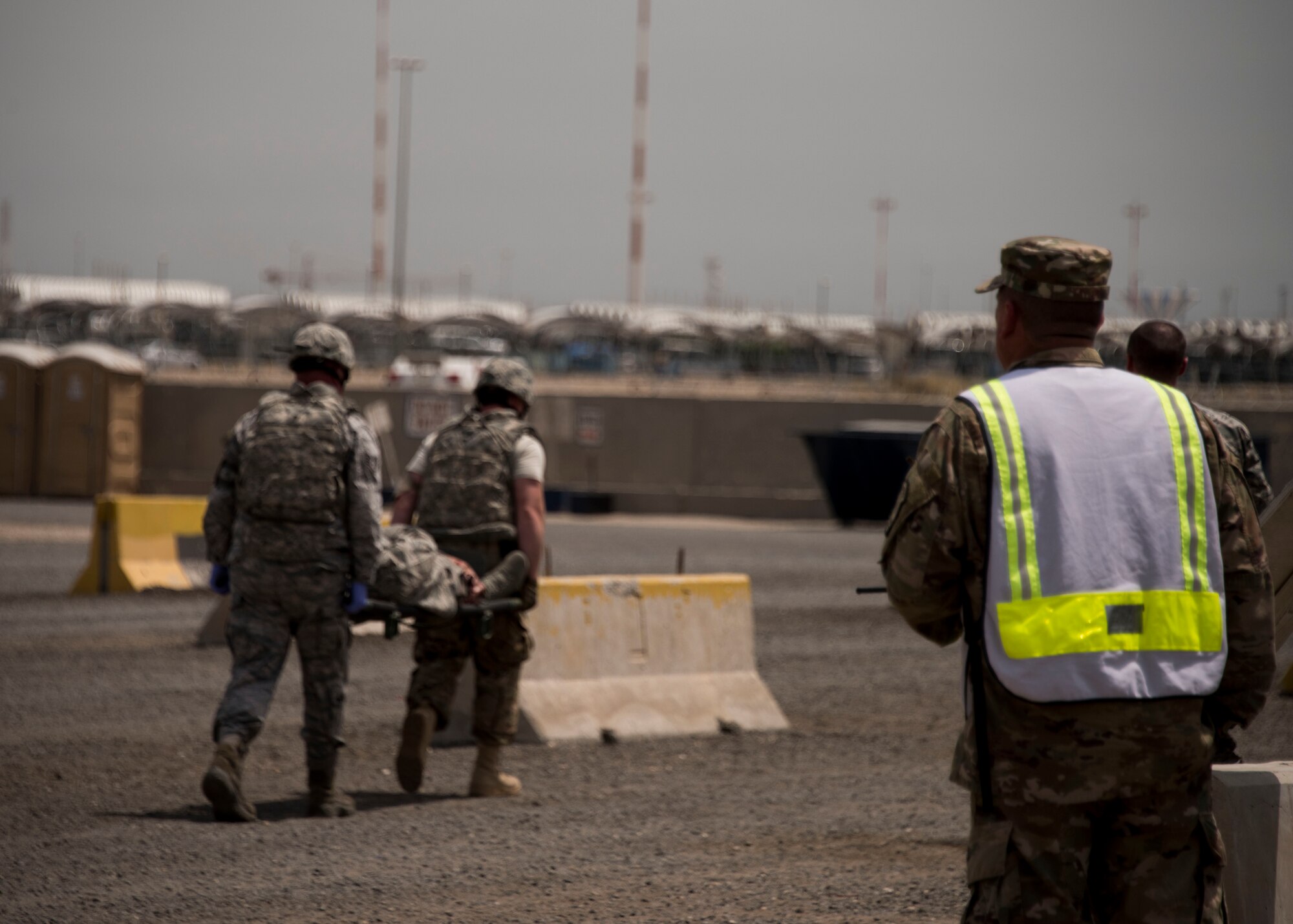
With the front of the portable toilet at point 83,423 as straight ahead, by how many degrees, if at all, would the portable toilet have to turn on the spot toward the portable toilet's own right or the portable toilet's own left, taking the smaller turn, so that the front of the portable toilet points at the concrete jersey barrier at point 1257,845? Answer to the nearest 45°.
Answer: approximately 45° to the portable toilet's own left

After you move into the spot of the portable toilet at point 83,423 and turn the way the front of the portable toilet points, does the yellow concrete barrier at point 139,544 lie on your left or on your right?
on your left

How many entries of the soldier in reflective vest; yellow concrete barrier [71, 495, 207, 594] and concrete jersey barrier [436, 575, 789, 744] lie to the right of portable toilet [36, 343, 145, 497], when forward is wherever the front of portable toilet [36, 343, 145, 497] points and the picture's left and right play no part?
0

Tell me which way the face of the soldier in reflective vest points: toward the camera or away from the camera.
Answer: away from the camera

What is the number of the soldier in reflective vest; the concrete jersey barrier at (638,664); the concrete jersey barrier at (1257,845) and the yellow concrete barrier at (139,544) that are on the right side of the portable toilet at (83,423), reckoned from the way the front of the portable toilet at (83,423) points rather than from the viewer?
0

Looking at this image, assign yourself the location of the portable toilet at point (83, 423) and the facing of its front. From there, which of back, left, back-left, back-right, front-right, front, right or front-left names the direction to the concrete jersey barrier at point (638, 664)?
front-left

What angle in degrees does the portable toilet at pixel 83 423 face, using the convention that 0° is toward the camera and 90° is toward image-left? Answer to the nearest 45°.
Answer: approximately 45°

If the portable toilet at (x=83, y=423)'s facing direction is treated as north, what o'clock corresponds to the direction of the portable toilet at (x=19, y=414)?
the portable toilet at (x=19, y=414) is roughly at 2 o'clock from the portable toilet at (x=83, y=423).

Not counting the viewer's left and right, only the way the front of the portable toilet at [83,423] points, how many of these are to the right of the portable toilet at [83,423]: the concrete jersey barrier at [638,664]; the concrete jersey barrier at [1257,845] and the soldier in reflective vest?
0
